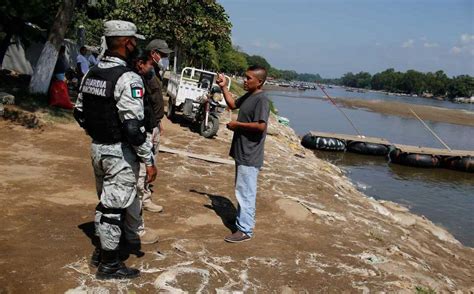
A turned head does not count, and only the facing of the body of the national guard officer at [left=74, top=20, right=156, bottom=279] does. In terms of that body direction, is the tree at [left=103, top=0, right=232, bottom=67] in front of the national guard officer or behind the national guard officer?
in front

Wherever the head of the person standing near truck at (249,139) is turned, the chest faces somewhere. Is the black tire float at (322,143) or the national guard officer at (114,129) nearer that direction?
the national guard officer

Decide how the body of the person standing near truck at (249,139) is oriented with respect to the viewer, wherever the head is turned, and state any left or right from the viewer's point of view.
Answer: facing to the left of the viewer

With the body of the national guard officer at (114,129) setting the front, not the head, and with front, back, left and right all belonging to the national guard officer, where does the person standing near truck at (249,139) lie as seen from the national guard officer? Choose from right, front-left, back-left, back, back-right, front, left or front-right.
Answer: front

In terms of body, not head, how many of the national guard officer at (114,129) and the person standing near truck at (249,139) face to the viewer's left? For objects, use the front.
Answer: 1

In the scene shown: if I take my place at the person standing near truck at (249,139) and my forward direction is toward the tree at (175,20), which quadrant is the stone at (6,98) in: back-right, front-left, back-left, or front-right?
front-left

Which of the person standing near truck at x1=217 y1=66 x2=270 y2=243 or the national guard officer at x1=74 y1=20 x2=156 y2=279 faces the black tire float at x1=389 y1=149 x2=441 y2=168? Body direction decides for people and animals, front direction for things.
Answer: the national guard officer

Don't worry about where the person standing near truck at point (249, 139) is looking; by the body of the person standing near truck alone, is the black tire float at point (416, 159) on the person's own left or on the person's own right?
on the person's own right

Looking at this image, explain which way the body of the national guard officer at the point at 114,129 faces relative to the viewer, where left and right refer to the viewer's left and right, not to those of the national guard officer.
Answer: facing away from the viewer and to the right of the viewer

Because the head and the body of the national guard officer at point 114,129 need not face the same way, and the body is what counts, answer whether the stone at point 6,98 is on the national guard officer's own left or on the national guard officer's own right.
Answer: on the national guard officer's own left

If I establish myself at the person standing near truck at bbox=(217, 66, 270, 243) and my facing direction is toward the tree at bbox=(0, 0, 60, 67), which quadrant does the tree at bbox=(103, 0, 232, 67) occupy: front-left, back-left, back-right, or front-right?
front-right
